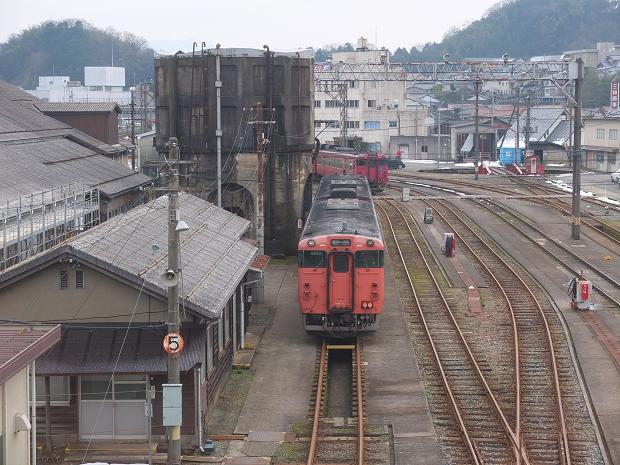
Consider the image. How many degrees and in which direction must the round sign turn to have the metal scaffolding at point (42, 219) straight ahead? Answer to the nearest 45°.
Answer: approximately 180°

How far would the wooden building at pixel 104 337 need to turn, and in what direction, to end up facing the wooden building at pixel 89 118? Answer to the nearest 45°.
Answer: approximately 180°

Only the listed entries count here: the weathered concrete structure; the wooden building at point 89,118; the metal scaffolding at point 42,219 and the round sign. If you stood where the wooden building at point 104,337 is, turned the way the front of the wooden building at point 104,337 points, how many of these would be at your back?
3

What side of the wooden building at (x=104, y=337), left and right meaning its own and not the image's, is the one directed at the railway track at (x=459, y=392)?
left

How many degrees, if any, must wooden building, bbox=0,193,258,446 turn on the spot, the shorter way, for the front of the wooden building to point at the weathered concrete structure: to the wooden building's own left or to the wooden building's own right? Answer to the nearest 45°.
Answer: approximately 180°

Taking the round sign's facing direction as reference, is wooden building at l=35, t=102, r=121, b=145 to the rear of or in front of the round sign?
to the rear

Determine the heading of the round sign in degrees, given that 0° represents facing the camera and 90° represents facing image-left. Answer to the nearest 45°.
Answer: approximately 0°

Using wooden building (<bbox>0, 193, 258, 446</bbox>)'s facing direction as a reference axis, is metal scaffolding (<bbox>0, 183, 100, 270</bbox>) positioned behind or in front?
behind

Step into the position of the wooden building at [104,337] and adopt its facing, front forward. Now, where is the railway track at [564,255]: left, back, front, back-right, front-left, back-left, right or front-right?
back-left

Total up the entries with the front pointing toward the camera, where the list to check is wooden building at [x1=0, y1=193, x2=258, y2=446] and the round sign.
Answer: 2

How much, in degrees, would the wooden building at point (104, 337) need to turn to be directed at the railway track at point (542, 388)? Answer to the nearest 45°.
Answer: approximately 90° to its left
